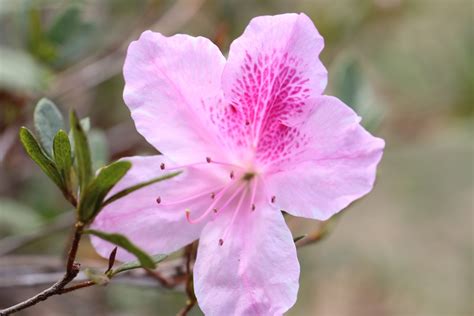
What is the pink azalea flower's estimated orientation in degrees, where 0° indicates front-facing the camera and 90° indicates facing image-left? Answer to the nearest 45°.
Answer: approximately 0°

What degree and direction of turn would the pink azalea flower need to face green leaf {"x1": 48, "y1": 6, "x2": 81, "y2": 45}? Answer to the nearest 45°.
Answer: approximately 180°
